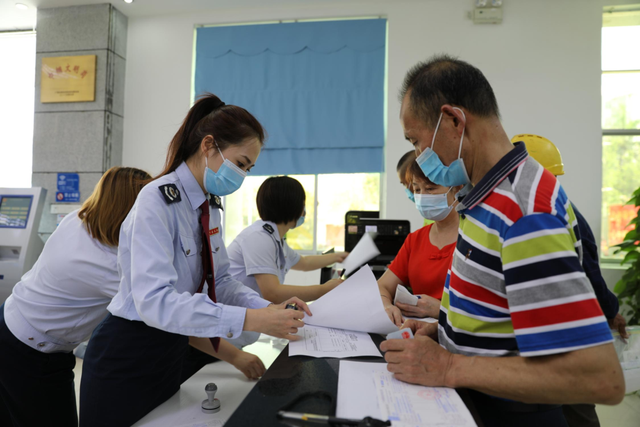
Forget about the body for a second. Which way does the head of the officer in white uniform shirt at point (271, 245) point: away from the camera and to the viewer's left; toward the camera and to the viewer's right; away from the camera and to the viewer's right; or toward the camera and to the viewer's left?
away from the camera and to the viewer's right

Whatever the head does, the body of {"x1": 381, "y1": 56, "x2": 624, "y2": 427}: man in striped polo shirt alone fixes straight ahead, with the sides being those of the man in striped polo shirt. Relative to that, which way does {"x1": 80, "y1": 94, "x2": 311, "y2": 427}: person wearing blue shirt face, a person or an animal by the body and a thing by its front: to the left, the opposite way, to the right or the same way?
the opposite way

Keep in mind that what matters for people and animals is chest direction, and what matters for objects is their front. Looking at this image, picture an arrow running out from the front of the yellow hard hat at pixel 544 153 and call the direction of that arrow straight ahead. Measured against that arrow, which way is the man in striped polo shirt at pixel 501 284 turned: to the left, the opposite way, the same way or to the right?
the same way

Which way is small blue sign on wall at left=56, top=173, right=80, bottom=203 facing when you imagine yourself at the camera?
facing the viewer

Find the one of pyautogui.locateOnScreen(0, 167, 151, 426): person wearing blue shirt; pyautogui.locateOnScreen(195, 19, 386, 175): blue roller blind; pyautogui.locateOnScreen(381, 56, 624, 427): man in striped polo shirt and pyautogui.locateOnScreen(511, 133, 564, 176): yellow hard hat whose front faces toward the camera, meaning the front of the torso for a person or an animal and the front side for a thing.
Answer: the blue roller blind

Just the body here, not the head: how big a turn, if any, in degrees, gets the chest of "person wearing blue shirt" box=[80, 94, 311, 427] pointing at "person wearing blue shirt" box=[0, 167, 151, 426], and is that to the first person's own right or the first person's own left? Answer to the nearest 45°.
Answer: approximately 180°

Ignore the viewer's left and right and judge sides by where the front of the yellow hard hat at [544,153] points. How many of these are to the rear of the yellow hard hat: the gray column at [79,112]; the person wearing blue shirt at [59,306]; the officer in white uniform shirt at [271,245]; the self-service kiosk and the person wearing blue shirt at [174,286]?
0

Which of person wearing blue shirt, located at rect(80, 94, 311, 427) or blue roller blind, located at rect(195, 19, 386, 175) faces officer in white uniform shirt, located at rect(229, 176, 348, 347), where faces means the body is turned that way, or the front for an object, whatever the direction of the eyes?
the blue roller blind

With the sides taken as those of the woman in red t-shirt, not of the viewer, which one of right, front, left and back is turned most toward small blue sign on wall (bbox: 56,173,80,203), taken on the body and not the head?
right

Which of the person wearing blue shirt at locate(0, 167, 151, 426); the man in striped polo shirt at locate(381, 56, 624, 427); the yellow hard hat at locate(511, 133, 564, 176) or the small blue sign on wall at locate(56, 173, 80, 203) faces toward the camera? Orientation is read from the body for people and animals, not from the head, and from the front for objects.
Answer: the small blue sign on wall

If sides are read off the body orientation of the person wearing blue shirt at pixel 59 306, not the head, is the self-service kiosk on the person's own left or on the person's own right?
on the person's own left

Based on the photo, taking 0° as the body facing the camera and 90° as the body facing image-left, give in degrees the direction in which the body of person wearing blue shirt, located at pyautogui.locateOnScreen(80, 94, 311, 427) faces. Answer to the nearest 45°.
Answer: approximately 315°

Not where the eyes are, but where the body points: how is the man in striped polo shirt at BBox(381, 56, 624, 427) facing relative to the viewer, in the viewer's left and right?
facing to the left of the viewer

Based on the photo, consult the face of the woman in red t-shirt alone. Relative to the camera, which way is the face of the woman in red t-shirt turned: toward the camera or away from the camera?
toward the camera

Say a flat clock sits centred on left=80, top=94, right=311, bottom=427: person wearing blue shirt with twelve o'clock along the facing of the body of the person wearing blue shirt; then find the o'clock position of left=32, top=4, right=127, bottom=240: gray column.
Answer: The gray column is roughly at 7 o'clock from the person wearing blue shirt.

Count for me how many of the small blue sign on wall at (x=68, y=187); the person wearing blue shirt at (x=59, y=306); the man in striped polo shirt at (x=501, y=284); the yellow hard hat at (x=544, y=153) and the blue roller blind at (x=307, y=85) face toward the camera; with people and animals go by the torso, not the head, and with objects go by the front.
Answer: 2

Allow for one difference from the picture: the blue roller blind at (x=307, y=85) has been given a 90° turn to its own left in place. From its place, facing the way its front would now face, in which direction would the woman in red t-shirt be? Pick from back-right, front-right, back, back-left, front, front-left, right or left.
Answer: right

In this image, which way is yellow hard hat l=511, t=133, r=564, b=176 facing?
to the viewer's left

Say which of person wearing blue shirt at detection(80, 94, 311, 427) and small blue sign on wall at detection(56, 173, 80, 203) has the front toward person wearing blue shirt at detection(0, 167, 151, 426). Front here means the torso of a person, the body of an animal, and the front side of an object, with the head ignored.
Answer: the small blue sign on wall

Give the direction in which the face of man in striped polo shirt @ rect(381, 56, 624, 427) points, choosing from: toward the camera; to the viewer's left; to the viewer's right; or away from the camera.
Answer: to the viewer's left

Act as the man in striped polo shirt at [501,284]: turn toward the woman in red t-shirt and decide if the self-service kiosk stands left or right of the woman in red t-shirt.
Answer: left
